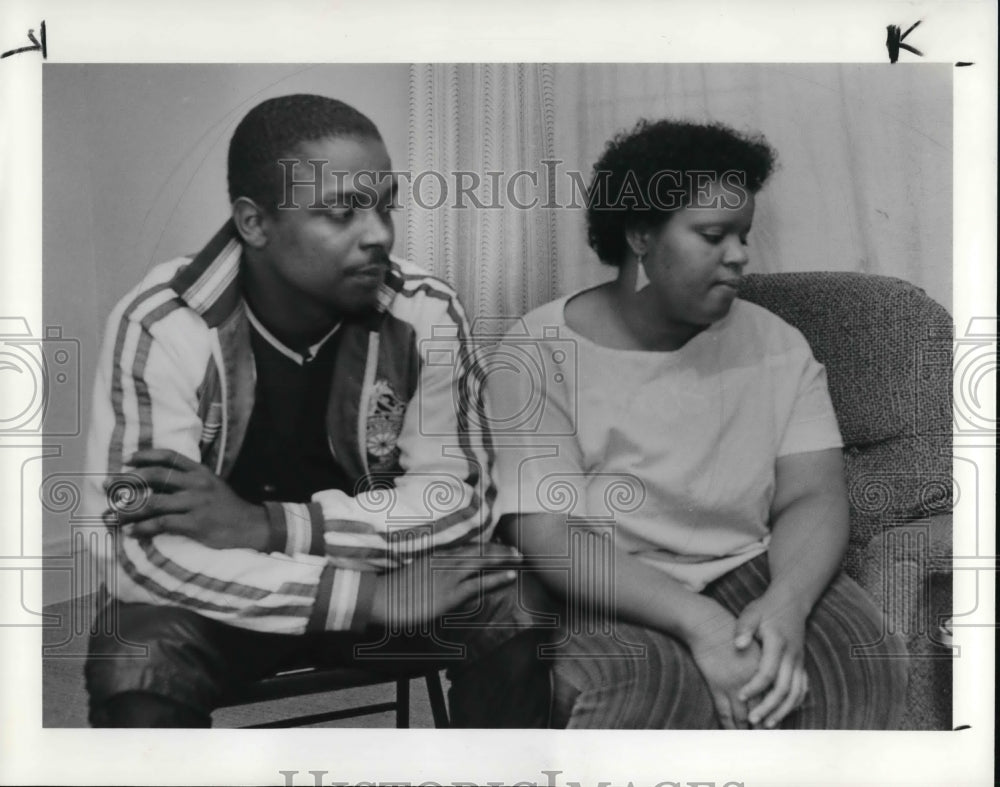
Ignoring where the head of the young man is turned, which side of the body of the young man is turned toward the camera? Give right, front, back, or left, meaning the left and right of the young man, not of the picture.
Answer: front

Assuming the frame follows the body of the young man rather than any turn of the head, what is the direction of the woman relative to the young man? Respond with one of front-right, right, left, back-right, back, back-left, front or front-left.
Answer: left

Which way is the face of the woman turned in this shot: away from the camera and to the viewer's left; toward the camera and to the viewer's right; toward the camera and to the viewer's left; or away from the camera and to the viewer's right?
toward the camera and to the viewer's right

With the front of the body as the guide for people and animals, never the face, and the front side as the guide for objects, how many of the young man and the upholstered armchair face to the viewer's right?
0

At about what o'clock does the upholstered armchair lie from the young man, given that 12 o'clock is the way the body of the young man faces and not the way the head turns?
The upholstered armchair is roughly at 9 o'clock from the young man.

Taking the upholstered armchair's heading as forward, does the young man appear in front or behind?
in front

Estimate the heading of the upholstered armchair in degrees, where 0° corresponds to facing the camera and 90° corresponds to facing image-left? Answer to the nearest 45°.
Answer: approximately 45°
